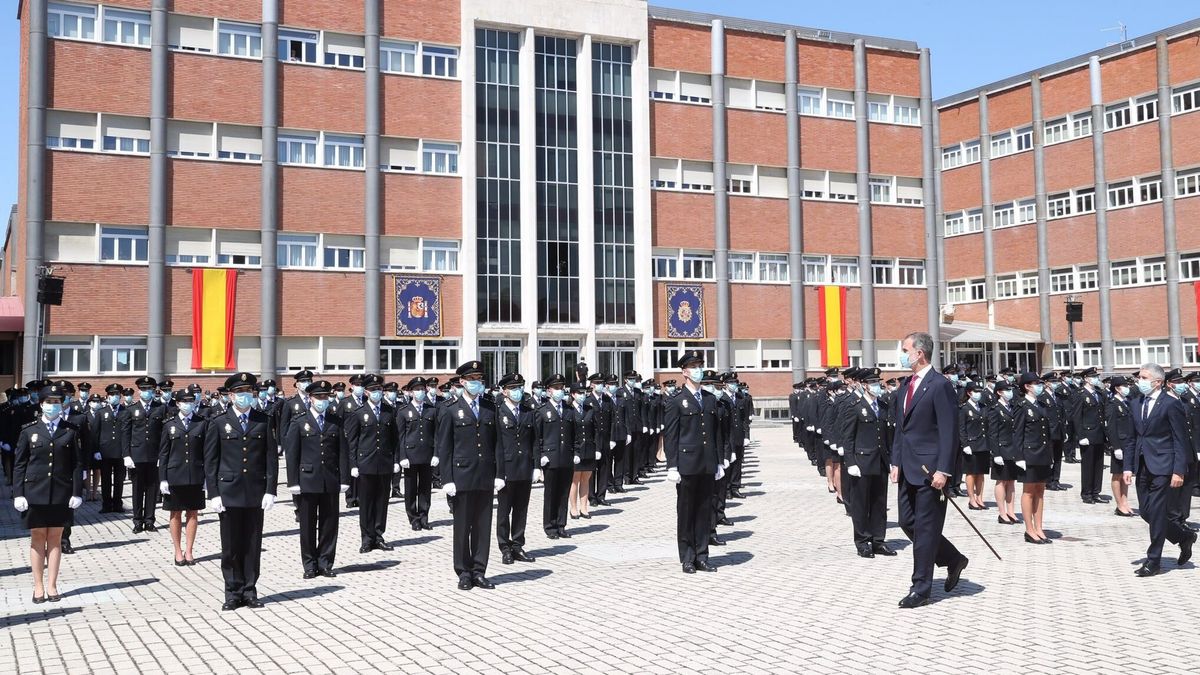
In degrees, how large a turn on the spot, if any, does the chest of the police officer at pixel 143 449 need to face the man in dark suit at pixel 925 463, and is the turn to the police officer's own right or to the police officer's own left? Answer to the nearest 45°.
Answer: approximately 45° to the police officer's own left

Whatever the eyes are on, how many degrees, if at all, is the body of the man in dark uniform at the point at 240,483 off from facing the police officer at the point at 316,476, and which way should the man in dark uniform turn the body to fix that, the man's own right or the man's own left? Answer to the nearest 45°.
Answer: approximately 135° to the man's own left

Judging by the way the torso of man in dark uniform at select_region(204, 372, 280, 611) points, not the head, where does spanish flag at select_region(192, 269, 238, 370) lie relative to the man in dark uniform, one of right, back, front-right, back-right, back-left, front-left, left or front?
back

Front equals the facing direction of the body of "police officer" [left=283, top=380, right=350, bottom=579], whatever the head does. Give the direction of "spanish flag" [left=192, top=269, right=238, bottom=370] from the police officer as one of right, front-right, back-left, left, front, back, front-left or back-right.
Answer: back

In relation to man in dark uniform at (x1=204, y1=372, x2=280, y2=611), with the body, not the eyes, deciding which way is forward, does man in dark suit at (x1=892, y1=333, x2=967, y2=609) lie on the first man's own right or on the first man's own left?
on the first man's own left

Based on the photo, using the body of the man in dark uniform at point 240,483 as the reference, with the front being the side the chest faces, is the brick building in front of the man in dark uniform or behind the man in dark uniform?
behind

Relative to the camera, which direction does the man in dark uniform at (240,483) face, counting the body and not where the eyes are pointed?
toward the camera

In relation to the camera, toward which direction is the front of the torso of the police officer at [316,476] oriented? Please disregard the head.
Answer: toward the camera

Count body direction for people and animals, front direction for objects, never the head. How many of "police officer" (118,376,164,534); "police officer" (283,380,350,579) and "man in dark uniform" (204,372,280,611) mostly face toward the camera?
3

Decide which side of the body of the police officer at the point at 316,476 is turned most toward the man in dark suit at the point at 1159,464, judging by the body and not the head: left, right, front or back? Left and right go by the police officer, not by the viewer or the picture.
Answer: left

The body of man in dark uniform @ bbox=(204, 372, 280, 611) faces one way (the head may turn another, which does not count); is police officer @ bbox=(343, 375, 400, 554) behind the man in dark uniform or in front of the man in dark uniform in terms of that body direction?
behind

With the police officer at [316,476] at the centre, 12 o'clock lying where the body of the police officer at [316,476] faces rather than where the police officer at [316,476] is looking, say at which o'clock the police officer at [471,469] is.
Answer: the police officer at [471,469] is roughly at 10 o'clock from the police officer at [316,476].
